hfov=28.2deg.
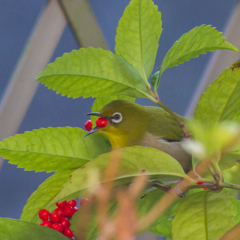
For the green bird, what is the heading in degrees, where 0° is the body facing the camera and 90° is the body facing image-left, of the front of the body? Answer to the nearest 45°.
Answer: approximately 90°
